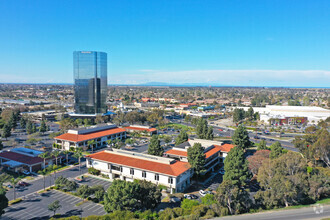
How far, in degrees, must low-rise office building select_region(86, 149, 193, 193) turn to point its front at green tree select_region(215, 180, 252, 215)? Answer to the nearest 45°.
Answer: approximately 90° to its left

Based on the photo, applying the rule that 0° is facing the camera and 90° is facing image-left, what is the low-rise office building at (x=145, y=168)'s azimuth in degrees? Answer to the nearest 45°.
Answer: approximately 45°

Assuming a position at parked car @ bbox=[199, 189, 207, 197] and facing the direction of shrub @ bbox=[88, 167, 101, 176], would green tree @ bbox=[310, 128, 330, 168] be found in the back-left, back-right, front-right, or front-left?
back-right

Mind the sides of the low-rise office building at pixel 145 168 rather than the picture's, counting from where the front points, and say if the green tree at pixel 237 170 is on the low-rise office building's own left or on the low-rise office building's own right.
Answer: on the low-rise office building's own left

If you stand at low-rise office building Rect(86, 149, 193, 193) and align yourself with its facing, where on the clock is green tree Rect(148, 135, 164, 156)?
The green tree is roughly at 5 o'clock from the low-rise office building.

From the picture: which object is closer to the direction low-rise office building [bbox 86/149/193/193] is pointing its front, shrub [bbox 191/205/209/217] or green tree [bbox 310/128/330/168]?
the shrub

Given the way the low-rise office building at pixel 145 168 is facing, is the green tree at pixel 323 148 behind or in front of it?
behind

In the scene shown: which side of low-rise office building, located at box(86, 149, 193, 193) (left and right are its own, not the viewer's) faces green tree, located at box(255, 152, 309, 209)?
left

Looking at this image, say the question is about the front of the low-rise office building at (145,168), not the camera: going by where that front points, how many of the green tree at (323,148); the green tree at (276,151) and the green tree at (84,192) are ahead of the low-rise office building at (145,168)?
1

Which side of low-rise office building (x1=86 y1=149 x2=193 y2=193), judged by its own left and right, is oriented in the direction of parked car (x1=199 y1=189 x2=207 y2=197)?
left
